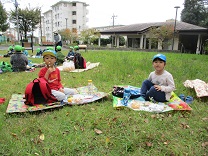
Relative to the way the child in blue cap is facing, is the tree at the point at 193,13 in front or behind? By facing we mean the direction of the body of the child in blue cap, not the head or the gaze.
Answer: behind

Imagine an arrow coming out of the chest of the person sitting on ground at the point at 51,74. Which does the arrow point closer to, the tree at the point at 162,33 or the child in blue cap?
the child in blue cap

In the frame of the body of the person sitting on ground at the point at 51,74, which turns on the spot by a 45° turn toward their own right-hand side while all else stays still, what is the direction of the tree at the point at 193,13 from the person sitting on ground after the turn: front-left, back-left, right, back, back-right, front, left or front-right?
back-left
